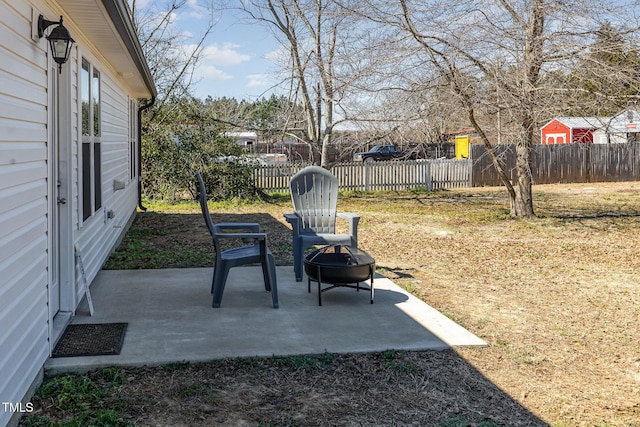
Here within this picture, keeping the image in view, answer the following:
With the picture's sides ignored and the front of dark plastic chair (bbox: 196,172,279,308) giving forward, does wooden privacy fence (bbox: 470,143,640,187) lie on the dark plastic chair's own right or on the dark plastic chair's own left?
on the dark plastic chair's own left

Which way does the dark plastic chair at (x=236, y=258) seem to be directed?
to the viewer's right

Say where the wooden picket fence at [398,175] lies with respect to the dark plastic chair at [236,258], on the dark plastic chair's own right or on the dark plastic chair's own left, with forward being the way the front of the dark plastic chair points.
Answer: on the dark plastic chair's own left

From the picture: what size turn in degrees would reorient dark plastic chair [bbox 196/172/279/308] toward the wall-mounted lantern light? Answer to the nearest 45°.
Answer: approximately 135° to its right

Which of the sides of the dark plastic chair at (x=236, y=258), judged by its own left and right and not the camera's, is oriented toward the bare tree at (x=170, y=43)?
left

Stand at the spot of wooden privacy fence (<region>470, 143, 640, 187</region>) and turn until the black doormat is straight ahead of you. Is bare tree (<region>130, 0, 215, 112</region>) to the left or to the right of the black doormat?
right

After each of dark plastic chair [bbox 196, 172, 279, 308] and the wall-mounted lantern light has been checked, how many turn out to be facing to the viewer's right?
2

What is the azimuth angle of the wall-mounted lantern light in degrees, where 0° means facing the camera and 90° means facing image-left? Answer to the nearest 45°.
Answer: approximately 270°
